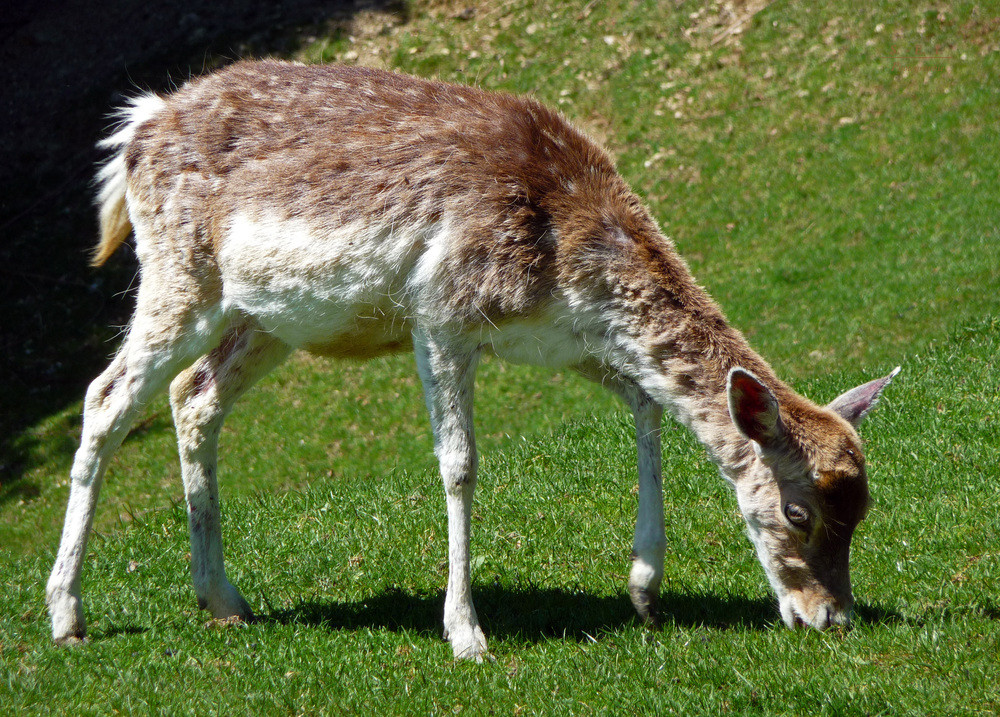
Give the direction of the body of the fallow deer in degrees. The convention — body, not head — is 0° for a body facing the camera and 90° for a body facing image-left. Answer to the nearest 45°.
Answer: approximately 270°
